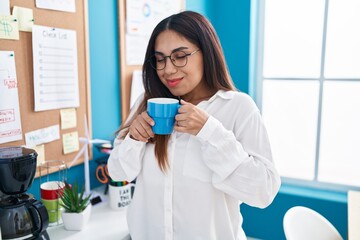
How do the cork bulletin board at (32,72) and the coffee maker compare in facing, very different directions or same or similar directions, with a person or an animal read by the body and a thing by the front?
same or similar directions

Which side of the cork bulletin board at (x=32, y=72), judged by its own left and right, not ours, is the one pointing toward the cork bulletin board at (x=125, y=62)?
left

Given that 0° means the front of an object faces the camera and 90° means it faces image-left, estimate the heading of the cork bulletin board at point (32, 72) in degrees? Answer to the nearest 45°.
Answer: approximately 315°

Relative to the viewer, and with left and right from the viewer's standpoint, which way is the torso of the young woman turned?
facing the viewer and to the left of the viewer

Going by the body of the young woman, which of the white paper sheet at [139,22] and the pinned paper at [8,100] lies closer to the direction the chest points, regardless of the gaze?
the pinned paper

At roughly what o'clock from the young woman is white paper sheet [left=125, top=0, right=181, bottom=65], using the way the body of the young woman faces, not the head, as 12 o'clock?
The white paper sheet is roughly at 4 o'clock from the young woman.

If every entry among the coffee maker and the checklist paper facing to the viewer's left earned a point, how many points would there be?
0

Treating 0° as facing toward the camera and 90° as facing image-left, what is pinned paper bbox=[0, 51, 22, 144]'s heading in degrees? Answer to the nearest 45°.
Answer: approximately 315°

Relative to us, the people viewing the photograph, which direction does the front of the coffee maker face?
facing the viewer and to the right of the viewer

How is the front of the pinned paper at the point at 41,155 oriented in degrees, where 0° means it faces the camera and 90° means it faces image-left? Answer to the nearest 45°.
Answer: approximately 315°

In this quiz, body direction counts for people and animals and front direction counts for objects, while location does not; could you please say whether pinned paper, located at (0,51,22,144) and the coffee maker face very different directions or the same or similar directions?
same or similar directions

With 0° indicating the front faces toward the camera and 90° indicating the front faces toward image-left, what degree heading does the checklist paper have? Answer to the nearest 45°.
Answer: approximately 315°
